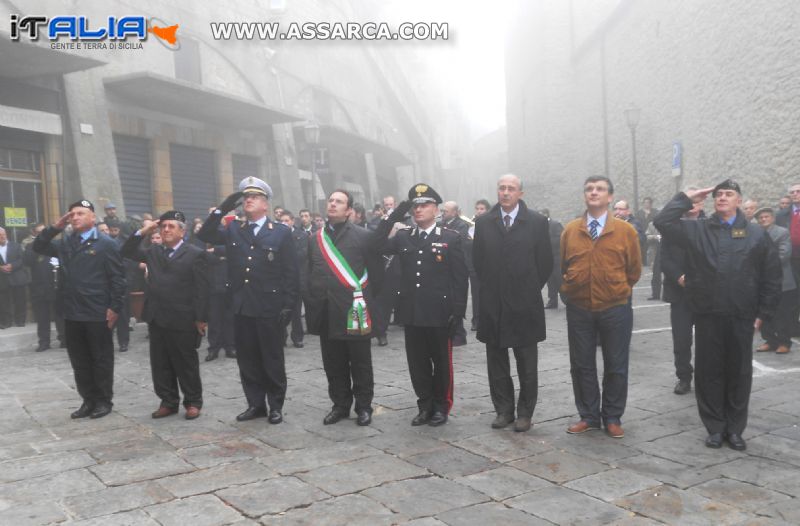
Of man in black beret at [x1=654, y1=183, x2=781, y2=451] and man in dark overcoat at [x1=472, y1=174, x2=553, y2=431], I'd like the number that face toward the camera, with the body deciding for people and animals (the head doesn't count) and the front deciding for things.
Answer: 2

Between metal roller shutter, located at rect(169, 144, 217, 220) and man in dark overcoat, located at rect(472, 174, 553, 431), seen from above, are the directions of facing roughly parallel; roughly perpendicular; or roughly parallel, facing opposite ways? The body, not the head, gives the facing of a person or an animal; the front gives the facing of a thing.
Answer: roughly perpendicular

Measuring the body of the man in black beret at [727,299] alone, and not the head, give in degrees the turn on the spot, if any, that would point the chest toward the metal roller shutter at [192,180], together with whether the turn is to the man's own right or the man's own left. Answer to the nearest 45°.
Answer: approximately 135° to the man's own right

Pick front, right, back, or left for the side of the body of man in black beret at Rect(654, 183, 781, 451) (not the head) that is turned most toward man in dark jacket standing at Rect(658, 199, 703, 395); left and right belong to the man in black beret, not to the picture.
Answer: back

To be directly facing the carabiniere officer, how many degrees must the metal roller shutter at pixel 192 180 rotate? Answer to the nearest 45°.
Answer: approximately 45° to its right

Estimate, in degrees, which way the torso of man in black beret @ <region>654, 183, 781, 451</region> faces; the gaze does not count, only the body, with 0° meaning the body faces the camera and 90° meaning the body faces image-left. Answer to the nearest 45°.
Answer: approximately 0°

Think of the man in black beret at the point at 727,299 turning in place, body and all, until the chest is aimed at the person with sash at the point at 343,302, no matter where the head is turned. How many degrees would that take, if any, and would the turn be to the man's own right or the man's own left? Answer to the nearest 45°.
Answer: approximately 90° to the man's own right

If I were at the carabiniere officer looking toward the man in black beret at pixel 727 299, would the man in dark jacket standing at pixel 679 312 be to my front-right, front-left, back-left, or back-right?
front-left

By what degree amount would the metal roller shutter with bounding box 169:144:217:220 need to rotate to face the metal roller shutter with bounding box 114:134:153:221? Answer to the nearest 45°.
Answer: approximately 90° to its right

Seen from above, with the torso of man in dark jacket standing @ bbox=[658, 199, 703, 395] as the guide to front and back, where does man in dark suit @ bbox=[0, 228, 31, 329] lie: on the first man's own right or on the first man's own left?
on the first man's own right

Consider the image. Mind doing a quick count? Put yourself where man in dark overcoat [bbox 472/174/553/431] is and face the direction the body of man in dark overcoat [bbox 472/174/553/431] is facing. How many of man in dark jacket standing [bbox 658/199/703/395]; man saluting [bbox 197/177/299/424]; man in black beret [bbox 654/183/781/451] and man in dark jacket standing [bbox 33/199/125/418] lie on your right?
2

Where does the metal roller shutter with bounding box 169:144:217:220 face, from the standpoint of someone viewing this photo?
facing the viewer and to the right of the viewer

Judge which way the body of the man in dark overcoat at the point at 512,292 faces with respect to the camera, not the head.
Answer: toward the camera

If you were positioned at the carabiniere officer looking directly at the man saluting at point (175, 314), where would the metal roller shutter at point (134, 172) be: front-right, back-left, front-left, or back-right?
front-right
